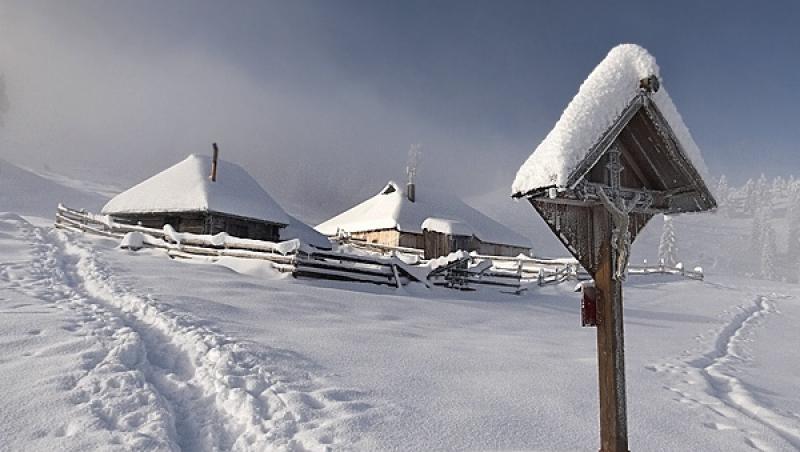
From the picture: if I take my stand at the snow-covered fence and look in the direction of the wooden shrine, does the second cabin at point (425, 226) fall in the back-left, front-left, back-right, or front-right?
back-left

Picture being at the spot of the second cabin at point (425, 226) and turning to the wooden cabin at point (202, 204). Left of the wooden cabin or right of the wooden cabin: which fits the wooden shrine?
left

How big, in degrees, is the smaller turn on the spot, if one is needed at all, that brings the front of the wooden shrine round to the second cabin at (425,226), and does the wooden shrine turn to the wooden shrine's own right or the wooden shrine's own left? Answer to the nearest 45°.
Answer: approximately 180°

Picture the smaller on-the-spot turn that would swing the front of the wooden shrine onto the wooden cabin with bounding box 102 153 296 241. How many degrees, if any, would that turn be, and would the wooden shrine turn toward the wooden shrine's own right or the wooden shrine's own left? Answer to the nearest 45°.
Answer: approximately 180°

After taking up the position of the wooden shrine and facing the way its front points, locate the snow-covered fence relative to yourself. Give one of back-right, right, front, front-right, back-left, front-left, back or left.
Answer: back
